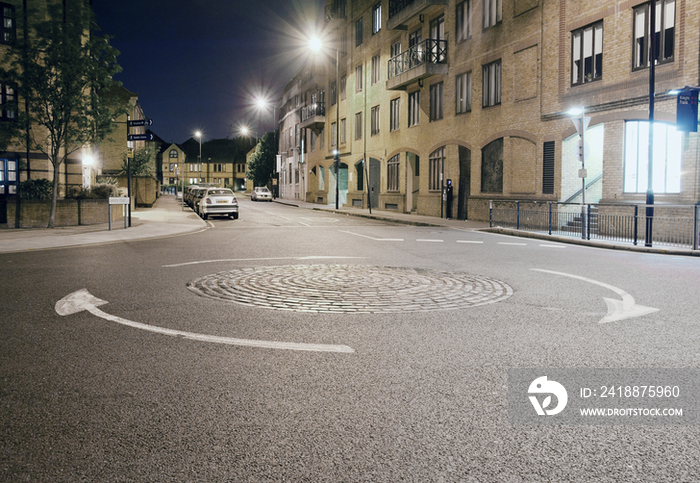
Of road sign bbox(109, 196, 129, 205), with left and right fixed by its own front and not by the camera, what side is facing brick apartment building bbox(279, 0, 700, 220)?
left

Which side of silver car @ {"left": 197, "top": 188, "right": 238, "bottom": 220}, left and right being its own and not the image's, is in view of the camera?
back

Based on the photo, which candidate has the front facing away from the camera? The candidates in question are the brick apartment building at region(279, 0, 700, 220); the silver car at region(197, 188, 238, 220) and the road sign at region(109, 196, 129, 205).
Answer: the silver car

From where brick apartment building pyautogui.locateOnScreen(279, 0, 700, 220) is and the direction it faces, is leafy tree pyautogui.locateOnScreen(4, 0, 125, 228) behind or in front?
in front

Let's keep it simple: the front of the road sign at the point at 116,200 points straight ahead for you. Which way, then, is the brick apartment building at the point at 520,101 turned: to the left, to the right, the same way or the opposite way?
to the right

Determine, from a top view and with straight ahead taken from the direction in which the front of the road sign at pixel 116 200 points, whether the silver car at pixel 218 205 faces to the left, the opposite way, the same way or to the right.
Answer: the opposite way

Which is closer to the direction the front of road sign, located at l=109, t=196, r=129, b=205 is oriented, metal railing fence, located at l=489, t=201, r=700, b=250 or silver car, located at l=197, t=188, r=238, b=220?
the metal railing fence

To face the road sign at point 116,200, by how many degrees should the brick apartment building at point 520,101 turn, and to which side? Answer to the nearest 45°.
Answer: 0° — it already faces it

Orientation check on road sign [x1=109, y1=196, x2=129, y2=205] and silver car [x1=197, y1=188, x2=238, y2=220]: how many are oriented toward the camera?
1

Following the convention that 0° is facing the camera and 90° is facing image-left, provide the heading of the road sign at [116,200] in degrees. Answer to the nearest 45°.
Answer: approximately 0°
